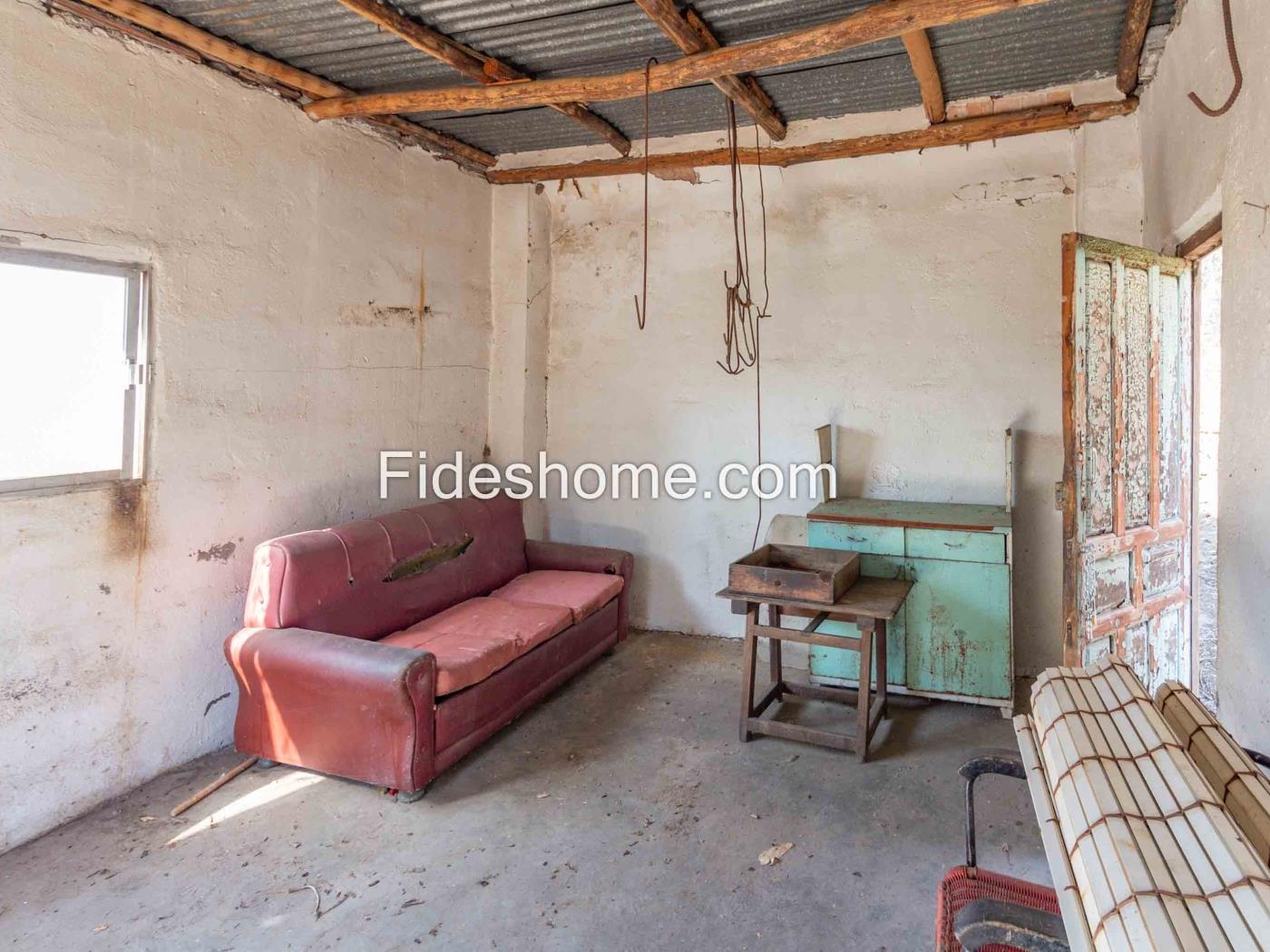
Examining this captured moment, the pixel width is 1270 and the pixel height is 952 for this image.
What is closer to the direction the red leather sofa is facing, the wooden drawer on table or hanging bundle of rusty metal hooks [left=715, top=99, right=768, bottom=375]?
the wooden drawer on table

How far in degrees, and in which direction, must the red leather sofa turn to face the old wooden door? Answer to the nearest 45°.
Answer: approximately 45° to its left

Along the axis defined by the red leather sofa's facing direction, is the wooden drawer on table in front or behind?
in front

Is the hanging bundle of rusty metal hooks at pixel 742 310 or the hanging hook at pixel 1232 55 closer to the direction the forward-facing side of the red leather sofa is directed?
the hanging hook

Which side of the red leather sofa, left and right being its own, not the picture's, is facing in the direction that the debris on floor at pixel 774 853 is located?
front

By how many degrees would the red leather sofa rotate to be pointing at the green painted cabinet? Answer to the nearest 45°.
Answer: approximately 45° to its left

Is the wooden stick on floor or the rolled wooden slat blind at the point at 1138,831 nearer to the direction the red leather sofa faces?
the rolled wooden slat blind

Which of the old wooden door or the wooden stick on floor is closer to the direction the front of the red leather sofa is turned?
the old wooden door

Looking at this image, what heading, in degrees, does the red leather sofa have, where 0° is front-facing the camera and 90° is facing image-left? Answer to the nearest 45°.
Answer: approximately 315°

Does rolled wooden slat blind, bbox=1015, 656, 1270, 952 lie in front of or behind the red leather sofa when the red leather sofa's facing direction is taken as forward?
in front

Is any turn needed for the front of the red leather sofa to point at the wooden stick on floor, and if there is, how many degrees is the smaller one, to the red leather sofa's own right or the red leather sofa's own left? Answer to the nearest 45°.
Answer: approximately 135° to the red leather sofa's own right
